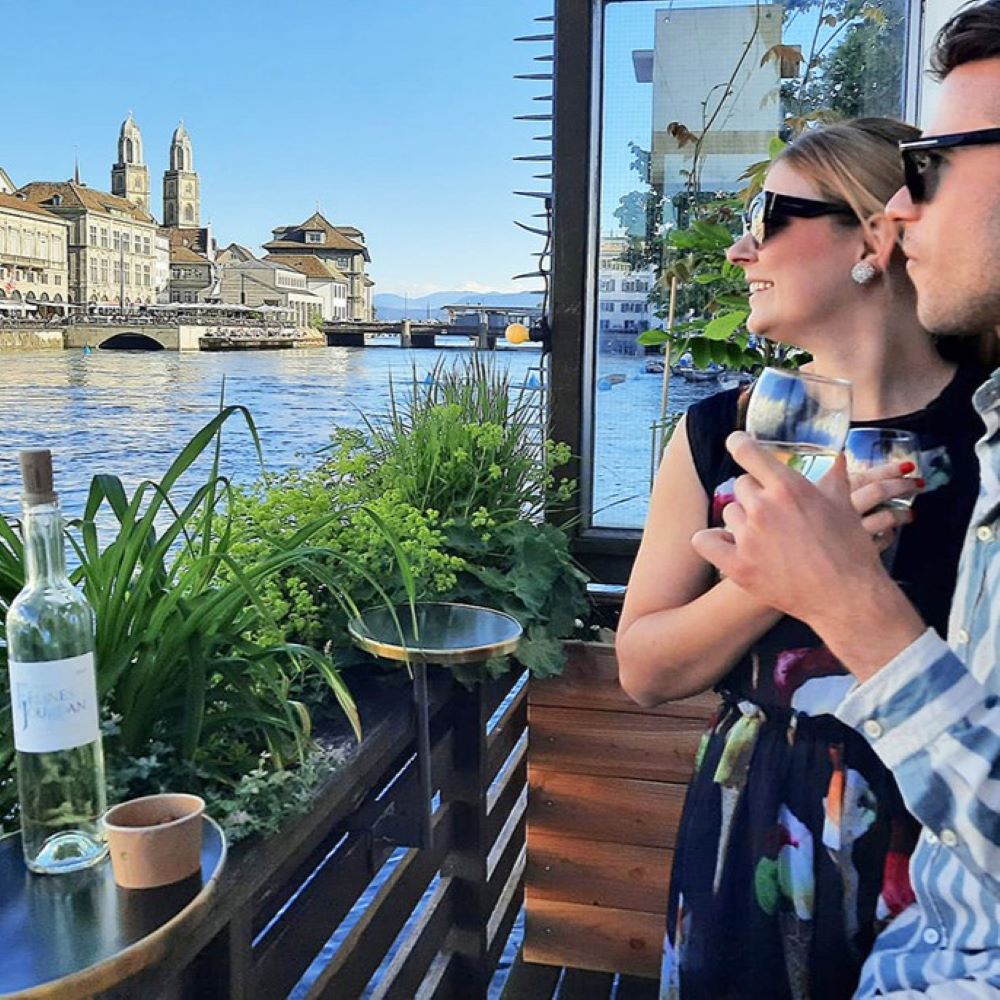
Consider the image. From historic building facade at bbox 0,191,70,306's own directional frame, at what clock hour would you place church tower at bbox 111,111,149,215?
The church tower is roughly at 8 o'clock from the historic building facade.

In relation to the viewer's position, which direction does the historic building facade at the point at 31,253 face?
facing the viewer and to the right of the viewer

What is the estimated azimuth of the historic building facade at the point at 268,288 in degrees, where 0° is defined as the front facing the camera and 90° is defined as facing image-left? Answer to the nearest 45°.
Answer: approximately 315°

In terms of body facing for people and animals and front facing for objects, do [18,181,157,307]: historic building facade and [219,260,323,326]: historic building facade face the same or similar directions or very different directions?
same or similar directions

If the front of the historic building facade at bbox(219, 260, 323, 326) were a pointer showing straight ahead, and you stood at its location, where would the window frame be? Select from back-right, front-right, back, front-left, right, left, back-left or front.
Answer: front-right

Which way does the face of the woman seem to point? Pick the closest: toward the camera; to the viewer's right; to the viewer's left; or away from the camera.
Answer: to the viewer's left

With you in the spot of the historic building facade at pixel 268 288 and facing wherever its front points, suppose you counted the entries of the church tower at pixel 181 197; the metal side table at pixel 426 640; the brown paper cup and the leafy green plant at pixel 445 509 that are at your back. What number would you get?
1

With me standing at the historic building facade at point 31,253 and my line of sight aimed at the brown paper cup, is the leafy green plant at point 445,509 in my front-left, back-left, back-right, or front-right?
front-left

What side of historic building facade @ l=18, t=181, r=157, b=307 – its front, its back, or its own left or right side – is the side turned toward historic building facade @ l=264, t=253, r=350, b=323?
left

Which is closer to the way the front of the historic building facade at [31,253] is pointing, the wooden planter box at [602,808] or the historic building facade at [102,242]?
the wooden planter box

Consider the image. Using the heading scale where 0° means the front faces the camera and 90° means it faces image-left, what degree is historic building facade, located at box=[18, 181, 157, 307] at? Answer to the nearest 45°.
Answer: approximately 315°

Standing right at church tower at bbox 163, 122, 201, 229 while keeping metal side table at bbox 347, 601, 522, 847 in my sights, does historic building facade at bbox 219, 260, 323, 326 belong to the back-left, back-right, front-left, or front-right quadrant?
front-left

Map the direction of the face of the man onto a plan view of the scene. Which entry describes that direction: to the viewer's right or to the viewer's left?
to the viewer's left

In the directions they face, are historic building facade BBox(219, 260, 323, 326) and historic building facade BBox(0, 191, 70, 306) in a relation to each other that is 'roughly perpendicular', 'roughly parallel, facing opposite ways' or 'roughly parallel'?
roughly parallel

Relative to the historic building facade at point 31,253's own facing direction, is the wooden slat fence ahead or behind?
ahead

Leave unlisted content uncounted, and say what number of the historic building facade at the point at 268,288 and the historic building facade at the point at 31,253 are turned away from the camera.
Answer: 0

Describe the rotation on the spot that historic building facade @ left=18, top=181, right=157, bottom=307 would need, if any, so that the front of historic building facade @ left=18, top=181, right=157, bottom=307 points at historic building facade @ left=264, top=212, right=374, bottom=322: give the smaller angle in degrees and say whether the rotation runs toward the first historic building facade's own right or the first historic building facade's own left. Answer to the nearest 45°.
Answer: approximately 90° to the first historic building facade's own left

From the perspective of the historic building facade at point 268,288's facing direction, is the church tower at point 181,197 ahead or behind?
behind

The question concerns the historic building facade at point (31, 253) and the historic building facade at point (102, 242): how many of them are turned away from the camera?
0

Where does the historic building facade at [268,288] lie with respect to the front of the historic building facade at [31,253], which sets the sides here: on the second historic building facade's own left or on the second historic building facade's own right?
on the second historic building facade's own left
